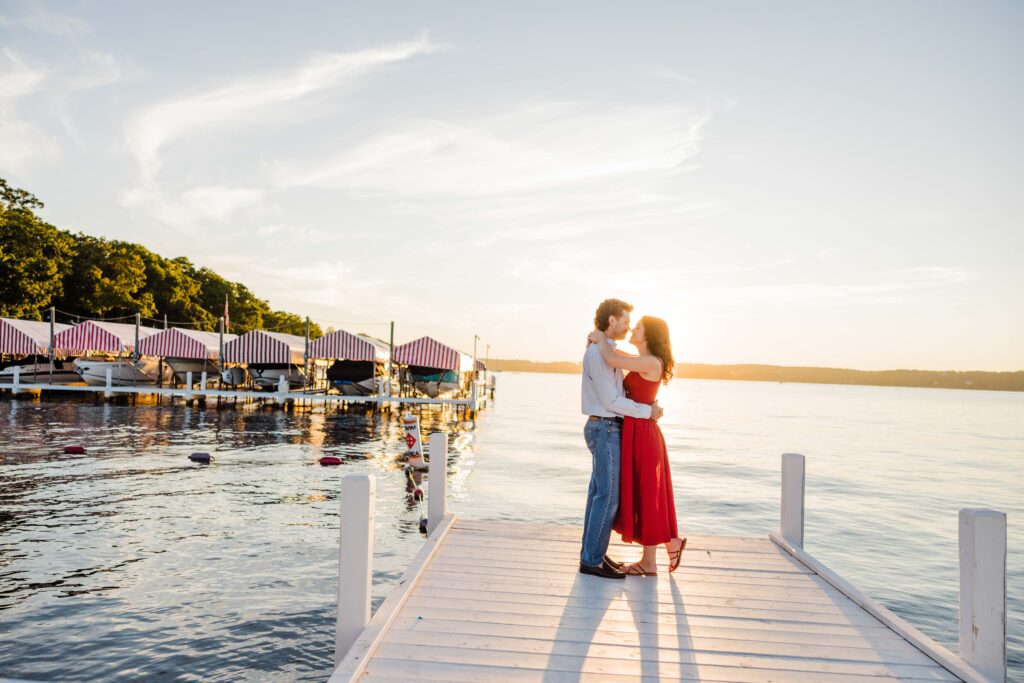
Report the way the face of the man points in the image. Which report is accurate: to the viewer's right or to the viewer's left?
to the viewer's right

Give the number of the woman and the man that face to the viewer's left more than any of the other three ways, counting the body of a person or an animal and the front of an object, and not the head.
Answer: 1

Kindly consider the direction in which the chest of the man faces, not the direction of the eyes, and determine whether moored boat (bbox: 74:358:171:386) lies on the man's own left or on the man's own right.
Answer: on the man's own left

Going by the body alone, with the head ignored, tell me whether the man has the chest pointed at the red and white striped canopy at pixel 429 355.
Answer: no

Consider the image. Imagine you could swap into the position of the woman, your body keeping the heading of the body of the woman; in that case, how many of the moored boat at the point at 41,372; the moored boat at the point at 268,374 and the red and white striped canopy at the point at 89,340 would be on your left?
0

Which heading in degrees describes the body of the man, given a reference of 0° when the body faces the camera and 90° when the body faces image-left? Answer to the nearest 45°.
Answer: approximately 270°

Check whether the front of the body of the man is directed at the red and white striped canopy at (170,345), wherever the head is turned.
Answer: no

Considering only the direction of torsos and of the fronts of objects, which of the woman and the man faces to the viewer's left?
the woman

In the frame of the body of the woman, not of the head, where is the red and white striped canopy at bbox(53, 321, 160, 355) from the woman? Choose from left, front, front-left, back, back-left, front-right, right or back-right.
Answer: front-right

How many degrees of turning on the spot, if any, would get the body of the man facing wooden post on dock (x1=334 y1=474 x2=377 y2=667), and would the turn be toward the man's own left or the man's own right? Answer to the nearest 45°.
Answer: approximately 135° to the man's own right

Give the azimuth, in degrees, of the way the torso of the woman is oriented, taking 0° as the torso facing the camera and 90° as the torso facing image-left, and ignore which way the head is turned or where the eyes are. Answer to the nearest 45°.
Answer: approximately 90°

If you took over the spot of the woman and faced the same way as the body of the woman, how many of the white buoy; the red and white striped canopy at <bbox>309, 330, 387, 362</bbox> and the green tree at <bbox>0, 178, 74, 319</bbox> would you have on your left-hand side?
0

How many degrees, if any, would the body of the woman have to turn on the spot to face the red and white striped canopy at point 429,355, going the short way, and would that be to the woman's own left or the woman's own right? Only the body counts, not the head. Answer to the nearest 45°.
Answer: approximately 90° to the woman's own right

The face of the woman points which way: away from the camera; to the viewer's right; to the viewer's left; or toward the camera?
to the viewer's left

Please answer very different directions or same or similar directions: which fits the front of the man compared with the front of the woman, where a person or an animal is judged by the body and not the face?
very different directions
